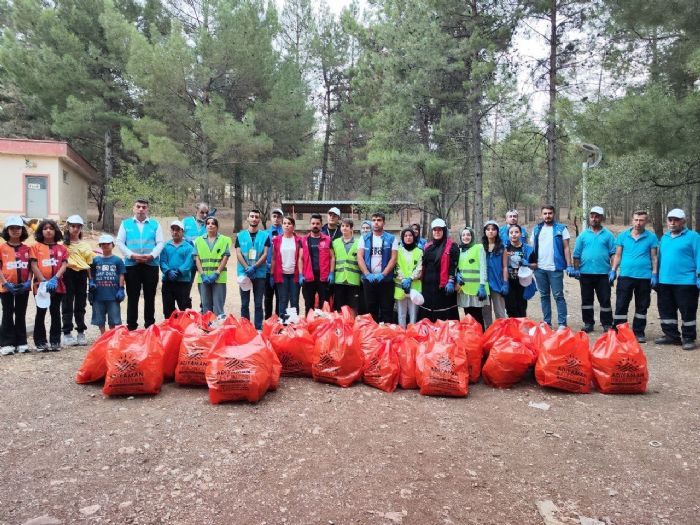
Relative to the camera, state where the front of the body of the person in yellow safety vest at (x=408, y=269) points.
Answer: toward the camera

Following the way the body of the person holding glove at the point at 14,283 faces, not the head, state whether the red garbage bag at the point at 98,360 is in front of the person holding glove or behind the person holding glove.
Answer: in front

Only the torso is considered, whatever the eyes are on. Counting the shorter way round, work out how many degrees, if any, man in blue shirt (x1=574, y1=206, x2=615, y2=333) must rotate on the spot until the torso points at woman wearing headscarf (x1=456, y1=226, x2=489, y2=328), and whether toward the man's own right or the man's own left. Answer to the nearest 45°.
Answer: approximately 45° to the man's own right

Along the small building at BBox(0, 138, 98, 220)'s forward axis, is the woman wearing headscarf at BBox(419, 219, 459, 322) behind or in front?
in front

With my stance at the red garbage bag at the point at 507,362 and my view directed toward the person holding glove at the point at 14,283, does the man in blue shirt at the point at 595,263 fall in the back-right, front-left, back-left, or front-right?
back-right

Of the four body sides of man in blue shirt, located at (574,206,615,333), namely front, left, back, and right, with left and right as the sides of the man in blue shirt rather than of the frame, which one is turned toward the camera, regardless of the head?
front

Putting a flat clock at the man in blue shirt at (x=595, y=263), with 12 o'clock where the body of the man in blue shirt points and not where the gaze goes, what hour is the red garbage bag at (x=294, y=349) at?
The red garbage bag is roughly at 1 o'clock from the man in blue shirt.

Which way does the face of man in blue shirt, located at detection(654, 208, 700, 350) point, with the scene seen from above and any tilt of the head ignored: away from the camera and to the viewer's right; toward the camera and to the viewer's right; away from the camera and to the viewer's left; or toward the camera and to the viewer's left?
toward the camera and to the viewer's left

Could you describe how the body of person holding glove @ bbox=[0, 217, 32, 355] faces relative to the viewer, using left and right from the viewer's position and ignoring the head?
facing the viewer
